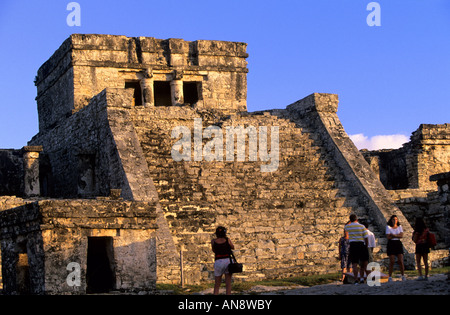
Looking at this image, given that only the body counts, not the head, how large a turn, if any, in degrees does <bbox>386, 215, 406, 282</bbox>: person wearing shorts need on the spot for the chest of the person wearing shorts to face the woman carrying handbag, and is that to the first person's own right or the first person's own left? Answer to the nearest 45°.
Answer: approximately 45° to the first person's own right

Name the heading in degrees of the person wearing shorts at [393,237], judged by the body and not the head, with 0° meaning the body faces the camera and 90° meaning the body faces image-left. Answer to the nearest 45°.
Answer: approximately 0°

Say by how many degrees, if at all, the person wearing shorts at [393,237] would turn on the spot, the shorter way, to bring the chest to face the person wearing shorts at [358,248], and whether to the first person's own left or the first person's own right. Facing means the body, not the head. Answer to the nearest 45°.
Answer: approximately 45° to the first person's own right
